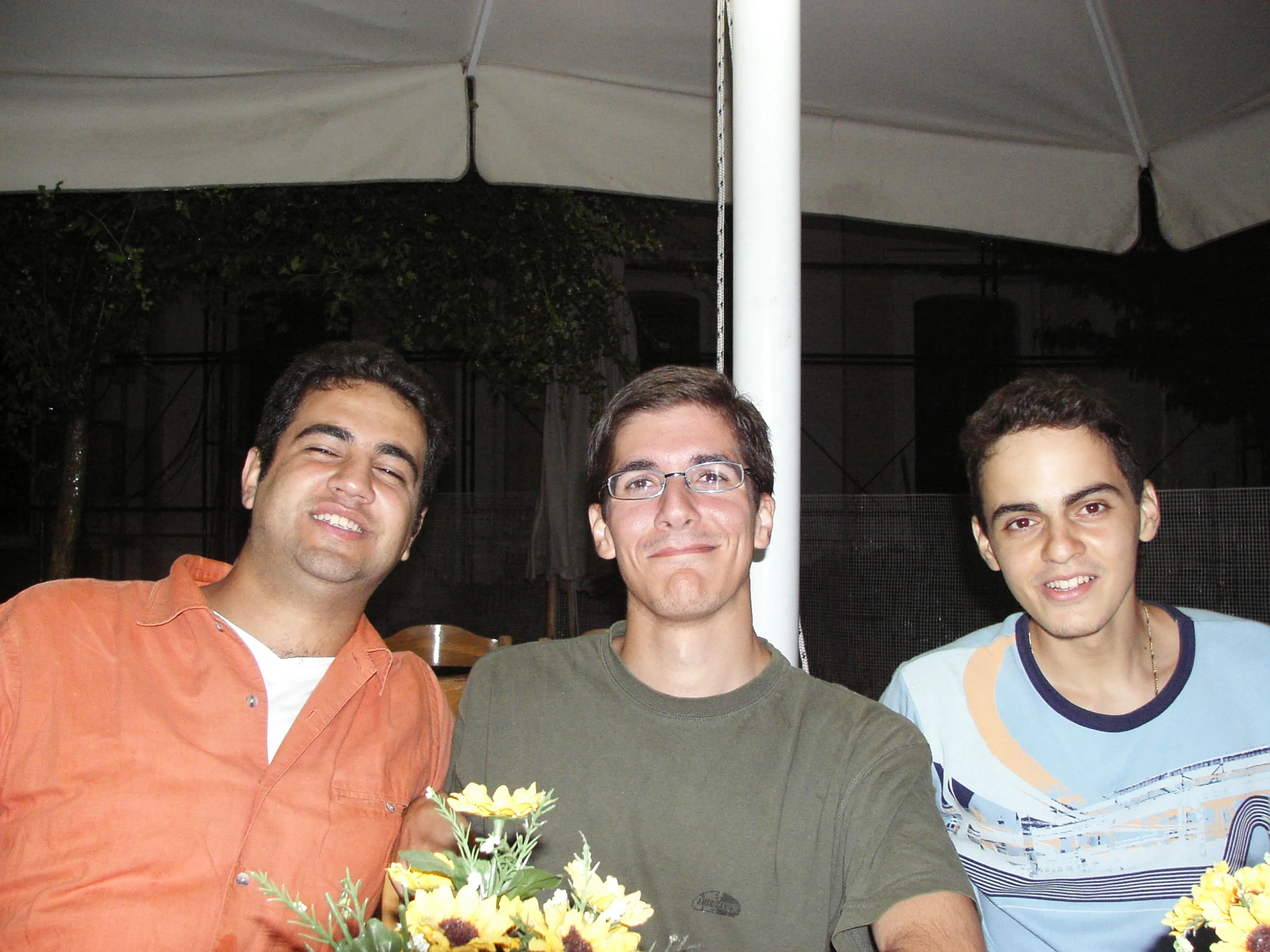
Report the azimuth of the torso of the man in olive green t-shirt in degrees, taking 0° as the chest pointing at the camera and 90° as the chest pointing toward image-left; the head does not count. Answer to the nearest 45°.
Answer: approximately 0°

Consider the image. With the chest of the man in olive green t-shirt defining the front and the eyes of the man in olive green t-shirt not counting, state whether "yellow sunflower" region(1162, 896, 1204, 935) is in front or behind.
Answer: in front

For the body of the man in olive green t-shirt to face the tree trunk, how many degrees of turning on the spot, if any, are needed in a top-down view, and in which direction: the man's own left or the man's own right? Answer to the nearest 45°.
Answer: approximately 135° to the man's own right

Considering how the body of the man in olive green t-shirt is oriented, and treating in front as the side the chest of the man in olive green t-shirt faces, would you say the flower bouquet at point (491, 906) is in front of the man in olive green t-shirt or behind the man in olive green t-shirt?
in front

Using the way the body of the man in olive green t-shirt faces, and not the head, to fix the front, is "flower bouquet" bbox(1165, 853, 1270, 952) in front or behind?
in front

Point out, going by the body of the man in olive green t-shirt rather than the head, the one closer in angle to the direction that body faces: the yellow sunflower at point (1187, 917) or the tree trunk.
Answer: the yellow sunflower
